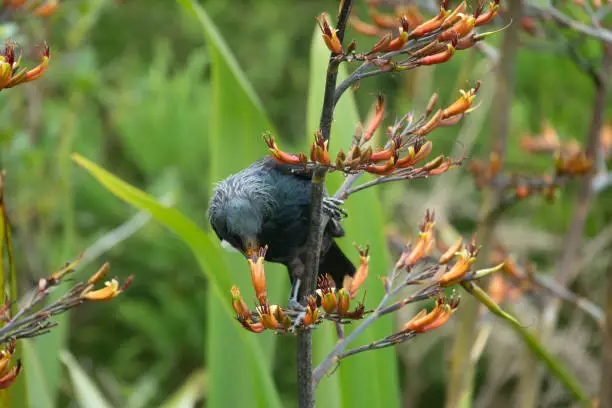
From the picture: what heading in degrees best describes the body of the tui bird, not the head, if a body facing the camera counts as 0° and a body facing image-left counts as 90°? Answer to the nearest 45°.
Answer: approximately 45°

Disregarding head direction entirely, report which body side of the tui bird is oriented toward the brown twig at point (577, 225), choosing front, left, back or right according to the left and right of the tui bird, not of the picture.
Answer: back

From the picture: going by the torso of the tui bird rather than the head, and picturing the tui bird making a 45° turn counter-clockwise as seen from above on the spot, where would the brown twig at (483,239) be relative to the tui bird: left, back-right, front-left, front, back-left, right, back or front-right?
back-left
